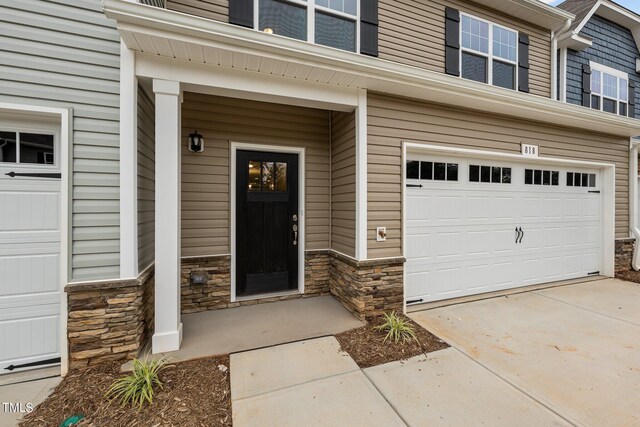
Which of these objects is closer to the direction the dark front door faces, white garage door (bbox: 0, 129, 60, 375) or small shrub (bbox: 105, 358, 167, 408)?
the small shrub

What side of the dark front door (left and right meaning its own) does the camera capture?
front

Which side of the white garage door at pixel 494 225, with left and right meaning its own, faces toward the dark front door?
right

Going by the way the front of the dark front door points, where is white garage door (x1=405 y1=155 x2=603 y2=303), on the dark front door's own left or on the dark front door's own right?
on the dark front door's own left

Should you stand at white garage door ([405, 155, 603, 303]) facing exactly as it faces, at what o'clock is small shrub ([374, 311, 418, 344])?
The small shrub is roughly at 2 o'clock from the white garage door.

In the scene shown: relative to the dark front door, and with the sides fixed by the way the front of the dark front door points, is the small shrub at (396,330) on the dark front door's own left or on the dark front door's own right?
on the dark front door's own left

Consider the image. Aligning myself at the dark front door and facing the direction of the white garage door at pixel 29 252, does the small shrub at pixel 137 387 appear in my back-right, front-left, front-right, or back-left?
front-left

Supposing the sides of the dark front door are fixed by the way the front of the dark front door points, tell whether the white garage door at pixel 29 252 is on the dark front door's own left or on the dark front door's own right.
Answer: on the dark front door's own right

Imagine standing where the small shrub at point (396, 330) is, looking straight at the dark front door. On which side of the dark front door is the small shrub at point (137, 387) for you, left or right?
left

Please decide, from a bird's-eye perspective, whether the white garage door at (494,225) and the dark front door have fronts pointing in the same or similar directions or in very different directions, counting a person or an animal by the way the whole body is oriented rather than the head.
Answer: same or similar directions

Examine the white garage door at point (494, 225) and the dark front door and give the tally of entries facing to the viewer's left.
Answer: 0

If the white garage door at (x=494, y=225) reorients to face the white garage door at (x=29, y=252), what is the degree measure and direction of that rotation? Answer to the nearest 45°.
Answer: approximately 90° to its right

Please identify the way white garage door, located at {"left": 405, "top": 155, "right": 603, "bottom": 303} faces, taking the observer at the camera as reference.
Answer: facing the viewer and to the right of the viewer
